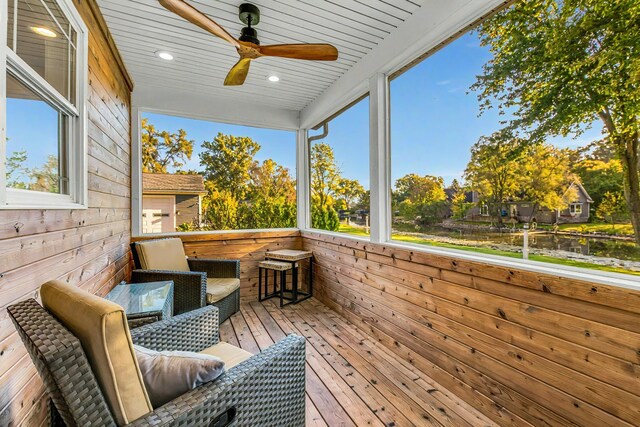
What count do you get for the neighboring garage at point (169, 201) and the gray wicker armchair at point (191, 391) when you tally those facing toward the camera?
1

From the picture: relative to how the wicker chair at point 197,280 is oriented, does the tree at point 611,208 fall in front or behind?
in front

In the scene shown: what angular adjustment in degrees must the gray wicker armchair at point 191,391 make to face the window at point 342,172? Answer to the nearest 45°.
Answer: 0° — it already faces it

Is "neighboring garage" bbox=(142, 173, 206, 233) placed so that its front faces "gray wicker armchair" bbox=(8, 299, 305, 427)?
yes

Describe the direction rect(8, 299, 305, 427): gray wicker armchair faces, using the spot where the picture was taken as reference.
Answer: facing away from the viewer and to the right of the viewer

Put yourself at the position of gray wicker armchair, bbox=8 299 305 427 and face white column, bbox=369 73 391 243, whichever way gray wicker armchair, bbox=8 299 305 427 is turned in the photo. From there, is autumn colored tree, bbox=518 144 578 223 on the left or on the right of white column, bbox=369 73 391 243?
right
